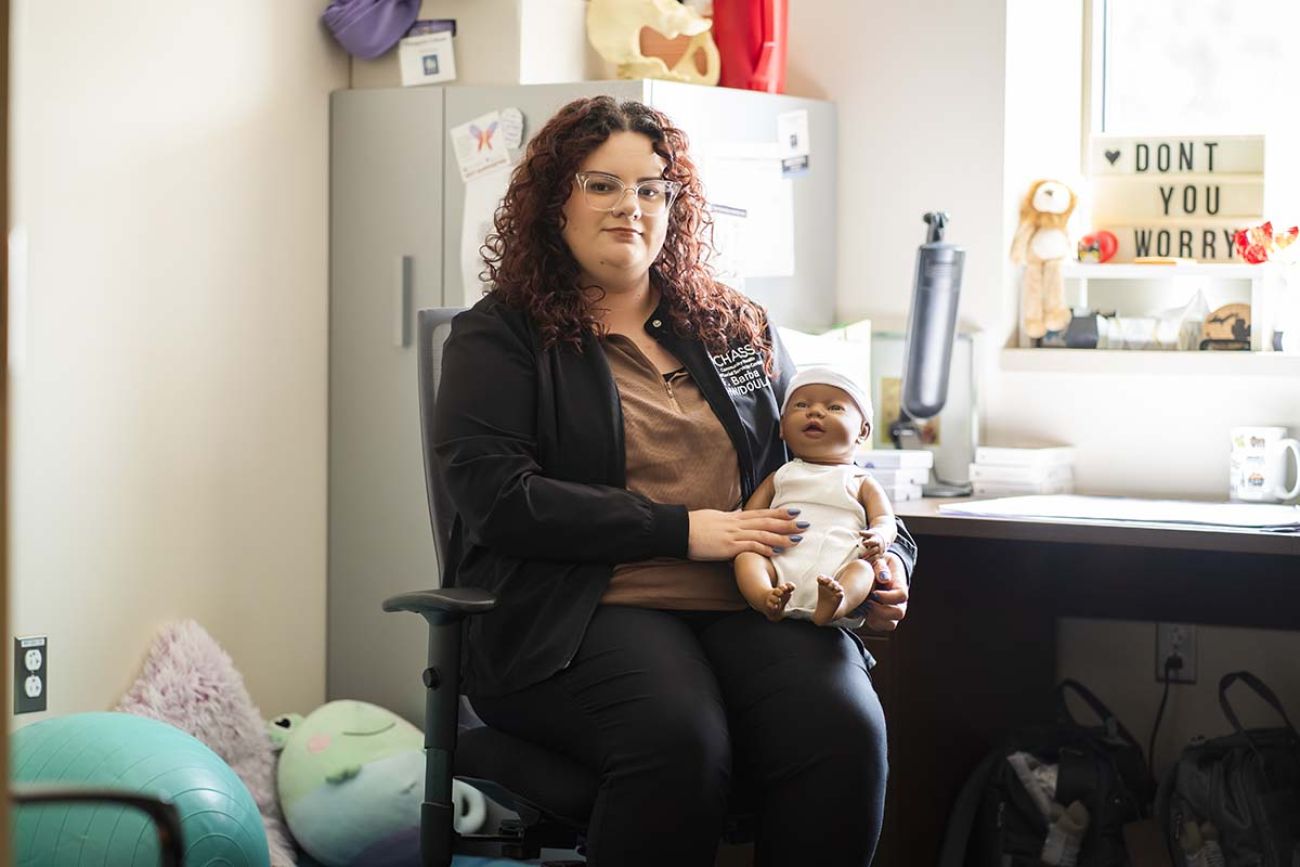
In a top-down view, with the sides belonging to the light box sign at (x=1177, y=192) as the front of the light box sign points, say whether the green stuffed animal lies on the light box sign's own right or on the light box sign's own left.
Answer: on the light box sign's own right

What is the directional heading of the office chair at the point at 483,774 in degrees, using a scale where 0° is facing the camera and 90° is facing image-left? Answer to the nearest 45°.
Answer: approximately 315°

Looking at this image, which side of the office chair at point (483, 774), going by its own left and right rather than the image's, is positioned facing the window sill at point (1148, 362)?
left

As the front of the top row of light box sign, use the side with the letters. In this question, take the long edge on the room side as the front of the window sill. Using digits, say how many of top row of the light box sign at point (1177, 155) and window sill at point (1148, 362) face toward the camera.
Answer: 2

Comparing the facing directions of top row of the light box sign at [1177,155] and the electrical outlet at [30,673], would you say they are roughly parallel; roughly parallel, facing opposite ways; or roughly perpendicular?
roughly perpendicular
